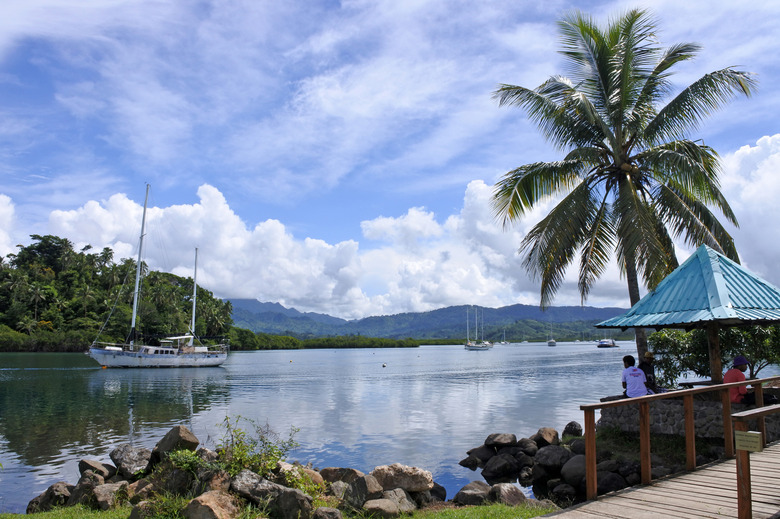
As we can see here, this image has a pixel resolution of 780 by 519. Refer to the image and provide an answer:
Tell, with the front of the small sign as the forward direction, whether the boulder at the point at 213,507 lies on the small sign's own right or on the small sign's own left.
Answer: on the small sign's own right

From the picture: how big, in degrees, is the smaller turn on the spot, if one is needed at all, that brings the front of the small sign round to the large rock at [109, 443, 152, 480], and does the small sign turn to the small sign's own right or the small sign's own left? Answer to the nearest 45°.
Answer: approximately 90° to the small sign's own right

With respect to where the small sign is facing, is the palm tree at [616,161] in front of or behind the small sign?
behind

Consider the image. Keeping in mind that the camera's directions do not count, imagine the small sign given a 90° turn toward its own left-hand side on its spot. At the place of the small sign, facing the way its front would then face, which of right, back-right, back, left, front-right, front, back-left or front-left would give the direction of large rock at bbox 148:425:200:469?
back

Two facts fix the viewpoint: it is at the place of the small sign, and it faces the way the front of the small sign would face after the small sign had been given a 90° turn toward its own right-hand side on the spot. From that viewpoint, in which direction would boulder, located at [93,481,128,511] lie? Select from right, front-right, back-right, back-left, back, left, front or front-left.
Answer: front

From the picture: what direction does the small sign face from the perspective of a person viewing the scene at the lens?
facing the viewer

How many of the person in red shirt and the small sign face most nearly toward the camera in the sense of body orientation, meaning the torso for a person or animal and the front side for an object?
1

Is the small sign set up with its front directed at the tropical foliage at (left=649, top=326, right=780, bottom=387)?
no
